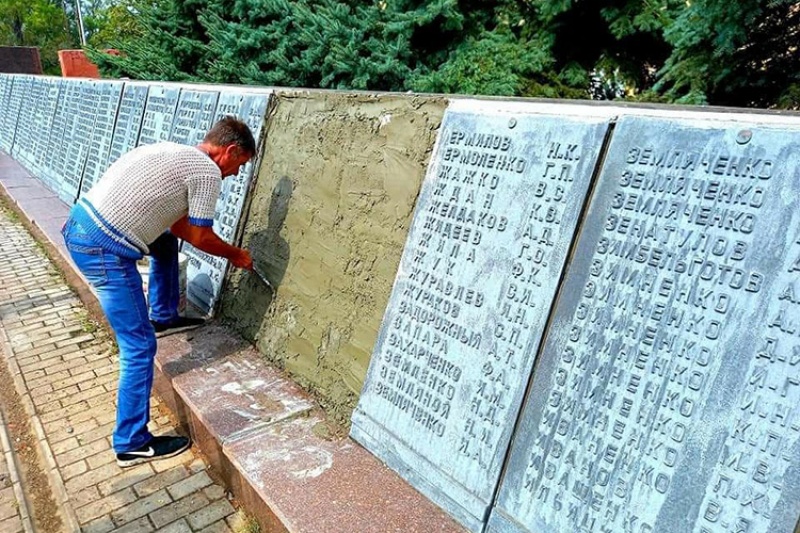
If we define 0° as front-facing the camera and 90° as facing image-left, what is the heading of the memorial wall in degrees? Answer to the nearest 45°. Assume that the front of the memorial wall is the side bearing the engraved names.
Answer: approximately 45°

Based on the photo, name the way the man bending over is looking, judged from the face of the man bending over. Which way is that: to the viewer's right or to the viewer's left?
to the viewer's right
